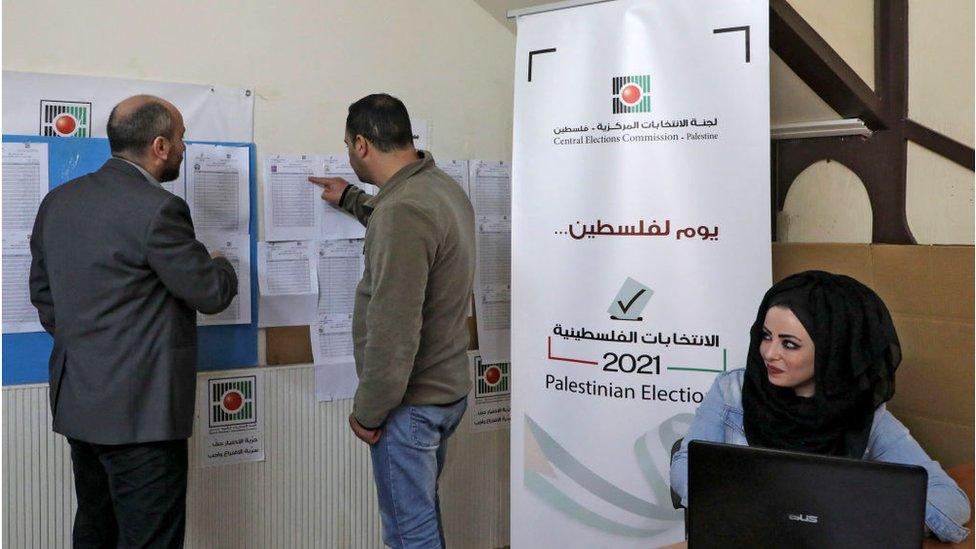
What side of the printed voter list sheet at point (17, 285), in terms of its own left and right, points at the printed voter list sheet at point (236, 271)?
left

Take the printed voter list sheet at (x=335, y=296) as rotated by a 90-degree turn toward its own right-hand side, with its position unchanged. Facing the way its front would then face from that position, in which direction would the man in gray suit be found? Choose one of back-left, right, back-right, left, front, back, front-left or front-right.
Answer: front-left

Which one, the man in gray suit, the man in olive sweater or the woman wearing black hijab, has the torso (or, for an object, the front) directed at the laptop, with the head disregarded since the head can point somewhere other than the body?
the woman wearing black hijab

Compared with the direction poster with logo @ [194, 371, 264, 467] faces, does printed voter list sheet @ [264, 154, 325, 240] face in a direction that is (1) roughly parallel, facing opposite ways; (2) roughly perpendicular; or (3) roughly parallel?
roughly parallel

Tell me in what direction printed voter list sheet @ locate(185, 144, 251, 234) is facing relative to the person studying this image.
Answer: facing the viewer

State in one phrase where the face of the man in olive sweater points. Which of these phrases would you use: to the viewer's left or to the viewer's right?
to the viewer's left

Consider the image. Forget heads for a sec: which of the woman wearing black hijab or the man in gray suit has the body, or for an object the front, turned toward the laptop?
the woman wearing black hijab

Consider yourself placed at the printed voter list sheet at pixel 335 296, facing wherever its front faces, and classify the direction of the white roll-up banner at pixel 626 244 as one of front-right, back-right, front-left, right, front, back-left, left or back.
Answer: front-left

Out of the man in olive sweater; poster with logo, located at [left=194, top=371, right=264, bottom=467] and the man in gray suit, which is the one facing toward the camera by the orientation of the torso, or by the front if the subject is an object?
the poster with logo

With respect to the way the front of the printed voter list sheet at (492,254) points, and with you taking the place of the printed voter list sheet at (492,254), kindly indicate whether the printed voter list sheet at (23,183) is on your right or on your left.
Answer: on your right

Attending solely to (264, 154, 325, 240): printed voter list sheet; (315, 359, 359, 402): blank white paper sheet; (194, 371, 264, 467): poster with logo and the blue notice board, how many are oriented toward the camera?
4

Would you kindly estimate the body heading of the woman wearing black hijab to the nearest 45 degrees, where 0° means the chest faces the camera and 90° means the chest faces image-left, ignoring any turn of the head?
approximately 0°

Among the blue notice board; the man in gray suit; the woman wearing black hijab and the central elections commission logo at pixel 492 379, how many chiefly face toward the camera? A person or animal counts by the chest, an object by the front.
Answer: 3

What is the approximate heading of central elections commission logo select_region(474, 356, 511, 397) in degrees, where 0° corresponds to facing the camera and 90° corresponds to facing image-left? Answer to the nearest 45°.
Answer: approximately 0°

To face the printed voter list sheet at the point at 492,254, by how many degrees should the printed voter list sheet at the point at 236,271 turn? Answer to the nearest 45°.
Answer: approximately 90° to its left

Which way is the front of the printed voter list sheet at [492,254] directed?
toward the camera

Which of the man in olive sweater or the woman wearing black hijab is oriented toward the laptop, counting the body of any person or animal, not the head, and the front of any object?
the woman wearing black hijab

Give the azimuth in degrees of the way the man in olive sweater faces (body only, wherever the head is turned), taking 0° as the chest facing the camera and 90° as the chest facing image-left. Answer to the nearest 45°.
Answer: approximately 135°

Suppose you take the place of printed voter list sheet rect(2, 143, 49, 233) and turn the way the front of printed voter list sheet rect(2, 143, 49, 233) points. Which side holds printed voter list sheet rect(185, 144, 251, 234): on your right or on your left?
on your left
